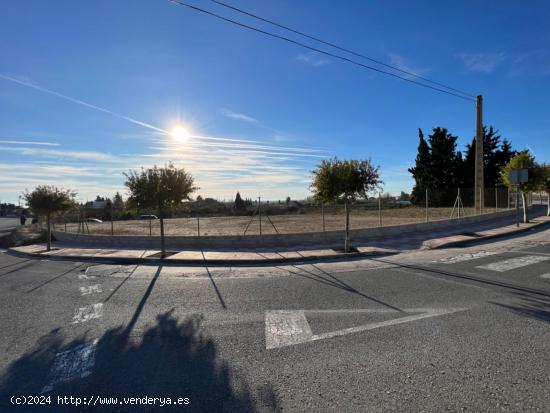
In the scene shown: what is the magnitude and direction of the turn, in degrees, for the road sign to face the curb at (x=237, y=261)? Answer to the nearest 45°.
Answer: approximately 135° to its left

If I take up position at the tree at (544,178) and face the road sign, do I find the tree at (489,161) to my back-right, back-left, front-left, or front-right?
back-right

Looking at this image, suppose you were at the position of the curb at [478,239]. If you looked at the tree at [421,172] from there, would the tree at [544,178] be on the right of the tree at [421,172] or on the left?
right

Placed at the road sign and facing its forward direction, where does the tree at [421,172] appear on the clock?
The tree is roughly at 11 o'clock from the road sign.

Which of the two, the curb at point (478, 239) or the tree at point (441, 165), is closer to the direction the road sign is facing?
the tree

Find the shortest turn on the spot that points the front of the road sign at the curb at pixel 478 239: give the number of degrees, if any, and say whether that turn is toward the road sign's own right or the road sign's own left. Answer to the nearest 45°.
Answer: approximately 180°

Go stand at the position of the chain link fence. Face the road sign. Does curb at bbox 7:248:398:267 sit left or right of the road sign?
right

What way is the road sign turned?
away from the camera

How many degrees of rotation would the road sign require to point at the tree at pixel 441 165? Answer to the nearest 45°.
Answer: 0° — it already faces it
